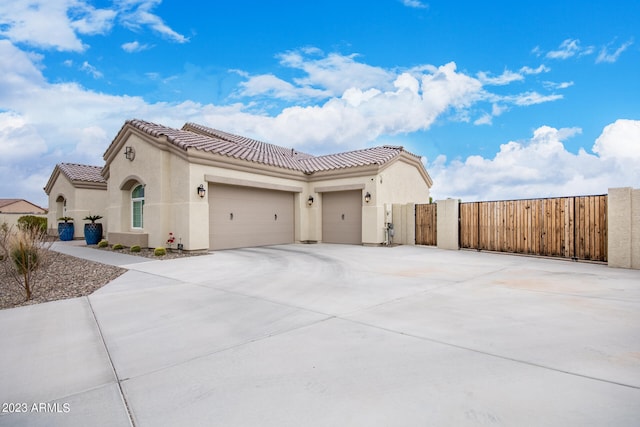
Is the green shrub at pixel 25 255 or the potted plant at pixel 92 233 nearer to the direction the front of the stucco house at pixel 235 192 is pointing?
the green shrub

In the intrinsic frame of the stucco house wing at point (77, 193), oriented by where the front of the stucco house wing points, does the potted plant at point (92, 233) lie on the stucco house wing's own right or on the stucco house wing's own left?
on the stucco house wing's own left

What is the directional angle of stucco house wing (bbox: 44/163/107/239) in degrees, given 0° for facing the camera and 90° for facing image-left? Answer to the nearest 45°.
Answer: approximately 45°

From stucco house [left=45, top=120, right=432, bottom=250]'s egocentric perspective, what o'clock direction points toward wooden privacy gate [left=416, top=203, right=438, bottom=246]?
The wooden privacy gate is roughly at 8 o'clock from the stucco house.

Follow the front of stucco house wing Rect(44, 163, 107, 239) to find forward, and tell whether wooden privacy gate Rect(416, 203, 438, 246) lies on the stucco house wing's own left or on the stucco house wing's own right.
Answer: on the stucco house wing's own left

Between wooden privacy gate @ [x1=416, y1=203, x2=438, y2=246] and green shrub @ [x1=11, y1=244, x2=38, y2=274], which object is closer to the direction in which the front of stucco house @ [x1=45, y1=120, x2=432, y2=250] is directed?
the green shrub

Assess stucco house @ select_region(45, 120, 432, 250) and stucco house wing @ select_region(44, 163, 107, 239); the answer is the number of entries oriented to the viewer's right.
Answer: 0

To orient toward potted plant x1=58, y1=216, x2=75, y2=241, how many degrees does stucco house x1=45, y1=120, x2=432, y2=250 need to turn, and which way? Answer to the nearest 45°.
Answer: approximately 90° to its right
